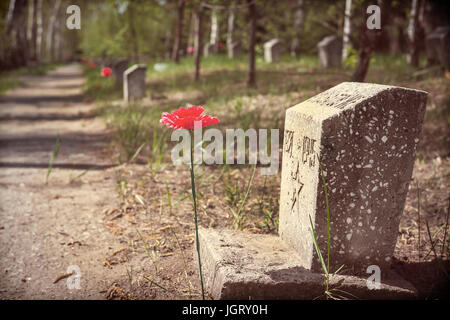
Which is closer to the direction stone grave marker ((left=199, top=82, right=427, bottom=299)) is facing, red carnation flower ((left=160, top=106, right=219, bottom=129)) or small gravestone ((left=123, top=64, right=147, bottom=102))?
the red carnation flower

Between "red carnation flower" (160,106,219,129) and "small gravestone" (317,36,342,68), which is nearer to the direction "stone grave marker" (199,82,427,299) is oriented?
the red carnation flower

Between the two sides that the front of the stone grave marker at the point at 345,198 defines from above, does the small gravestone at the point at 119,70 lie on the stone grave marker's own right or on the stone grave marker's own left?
on the stone grave marker's own right

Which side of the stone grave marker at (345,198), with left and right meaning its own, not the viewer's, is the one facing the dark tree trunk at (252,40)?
right

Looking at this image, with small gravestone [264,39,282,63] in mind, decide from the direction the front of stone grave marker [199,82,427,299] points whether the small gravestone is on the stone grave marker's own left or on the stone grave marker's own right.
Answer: on the stone grave marker's own right

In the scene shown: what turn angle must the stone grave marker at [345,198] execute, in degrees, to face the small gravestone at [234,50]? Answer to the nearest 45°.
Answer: approximately 90° to its right

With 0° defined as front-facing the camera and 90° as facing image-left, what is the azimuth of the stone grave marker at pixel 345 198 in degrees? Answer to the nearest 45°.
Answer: approximately 90°

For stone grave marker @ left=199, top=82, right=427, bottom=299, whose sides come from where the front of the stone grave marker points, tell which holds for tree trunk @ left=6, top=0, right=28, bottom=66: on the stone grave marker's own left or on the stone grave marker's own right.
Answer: on the stone grave marker's own right
